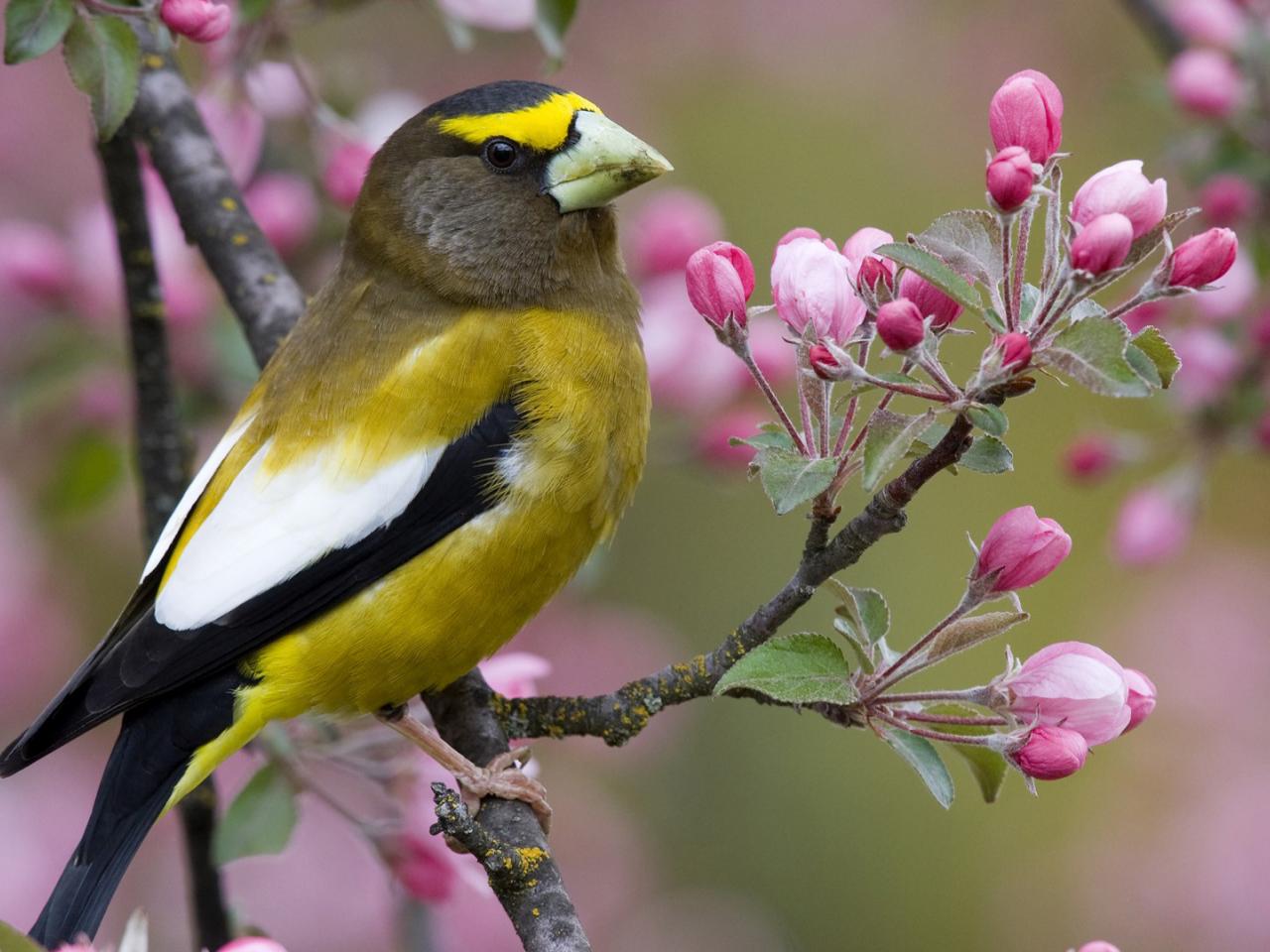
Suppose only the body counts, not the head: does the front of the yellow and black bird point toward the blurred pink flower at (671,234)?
no

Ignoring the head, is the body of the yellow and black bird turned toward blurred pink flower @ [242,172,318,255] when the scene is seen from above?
no

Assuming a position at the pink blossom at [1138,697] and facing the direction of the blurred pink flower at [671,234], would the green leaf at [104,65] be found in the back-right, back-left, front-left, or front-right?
front-left

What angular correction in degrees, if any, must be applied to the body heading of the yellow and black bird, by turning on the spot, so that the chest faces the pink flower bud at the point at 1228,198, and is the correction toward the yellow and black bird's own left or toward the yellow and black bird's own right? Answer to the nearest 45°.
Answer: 0° — it already faces it

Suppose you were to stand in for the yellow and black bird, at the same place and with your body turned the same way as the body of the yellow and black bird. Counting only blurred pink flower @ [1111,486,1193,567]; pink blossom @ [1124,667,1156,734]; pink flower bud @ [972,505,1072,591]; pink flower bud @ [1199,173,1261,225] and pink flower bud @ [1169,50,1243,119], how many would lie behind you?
0

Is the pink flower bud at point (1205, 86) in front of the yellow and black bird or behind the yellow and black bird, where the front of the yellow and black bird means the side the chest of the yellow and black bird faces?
in front

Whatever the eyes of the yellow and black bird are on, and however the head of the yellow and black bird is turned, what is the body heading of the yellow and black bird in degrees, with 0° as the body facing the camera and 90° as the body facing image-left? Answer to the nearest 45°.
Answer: approximately 270°

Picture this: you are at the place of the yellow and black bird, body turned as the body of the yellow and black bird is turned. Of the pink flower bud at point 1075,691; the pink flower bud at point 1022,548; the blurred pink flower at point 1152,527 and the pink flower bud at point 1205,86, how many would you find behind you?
0

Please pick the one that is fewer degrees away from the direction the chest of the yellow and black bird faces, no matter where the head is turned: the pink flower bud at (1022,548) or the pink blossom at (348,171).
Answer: the pink flower bud

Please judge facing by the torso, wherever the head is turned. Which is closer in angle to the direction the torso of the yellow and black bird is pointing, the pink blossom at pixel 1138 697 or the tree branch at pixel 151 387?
the pink blossom

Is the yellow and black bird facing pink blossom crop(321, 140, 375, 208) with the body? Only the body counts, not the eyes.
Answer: no
